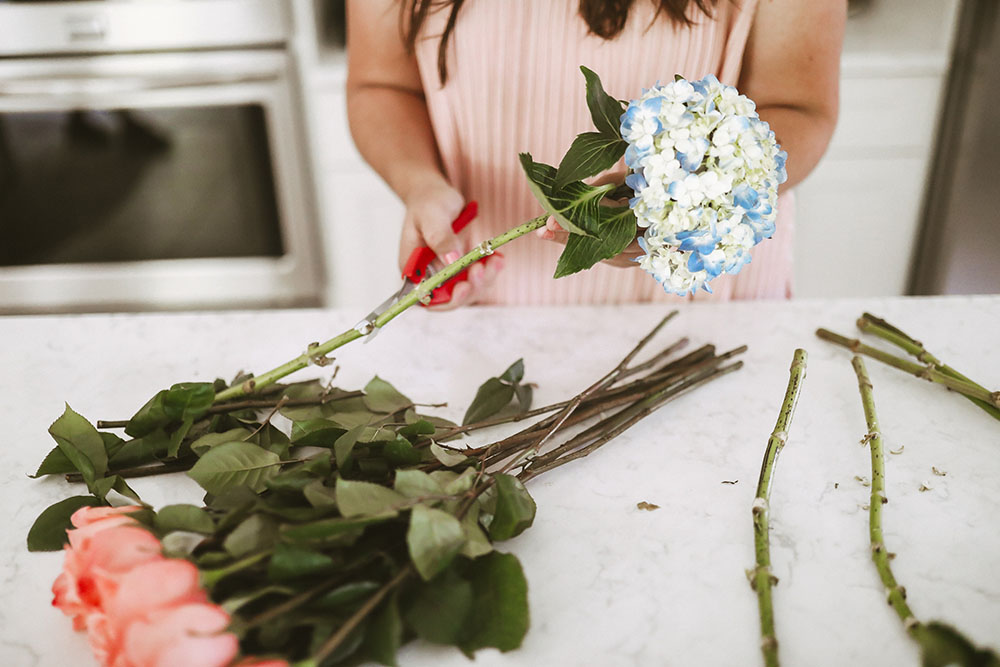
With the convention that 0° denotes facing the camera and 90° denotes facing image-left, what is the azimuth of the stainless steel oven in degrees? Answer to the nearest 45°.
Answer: approximately 0°

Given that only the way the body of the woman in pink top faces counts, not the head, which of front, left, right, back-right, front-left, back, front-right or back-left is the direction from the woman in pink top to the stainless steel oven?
back-right

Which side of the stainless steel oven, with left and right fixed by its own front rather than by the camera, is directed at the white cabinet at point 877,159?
left

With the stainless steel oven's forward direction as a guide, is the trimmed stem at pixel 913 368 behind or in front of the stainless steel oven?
in front

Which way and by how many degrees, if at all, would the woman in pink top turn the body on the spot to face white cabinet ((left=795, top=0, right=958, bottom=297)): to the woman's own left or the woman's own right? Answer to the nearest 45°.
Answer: approximately 135° to the woman's own left

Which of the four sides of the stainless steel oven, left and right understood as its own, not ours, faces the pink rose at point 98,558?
front

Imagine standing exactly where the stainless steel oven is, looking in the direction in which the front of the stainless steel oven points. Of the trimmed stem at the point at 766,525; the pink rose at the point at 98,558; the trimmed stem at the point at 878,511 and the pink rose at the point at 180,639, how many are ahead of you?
4

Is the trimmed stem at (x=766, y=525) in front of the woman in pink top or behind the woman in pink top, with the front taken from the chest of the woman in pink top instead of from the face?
in front

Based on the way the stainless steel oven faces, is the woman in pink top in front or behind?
in front

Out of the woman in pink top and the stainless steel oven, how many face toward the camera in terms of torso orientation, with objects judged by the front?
2
